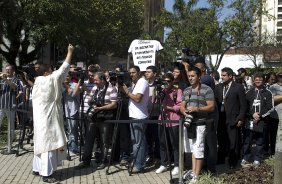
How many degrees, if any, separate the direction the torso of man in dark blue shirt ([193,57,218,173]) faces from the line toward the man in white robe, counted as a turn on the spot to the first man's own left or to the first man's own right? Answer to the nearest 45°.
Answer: approximately 45° to the first man's own right

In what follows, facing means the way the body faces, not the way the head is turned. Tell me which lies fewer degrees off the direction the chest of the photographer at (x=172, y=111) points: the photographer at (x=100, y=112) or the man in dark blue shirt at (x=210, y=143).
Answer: the photographer

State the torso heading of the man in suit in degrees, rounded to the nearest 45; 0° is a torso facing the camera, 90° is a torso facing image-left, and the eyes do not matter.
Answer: approximately 45°

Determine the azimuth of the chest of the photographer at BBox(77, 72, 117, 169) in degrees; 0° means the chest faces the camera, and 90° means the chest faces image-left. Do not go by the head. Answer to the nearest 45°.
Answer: approximately 45°

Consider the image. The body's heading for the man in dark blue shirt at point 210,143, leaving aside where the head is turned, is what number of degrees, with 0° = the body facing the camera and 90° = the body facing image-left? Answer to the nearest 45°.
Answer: approximately 45°

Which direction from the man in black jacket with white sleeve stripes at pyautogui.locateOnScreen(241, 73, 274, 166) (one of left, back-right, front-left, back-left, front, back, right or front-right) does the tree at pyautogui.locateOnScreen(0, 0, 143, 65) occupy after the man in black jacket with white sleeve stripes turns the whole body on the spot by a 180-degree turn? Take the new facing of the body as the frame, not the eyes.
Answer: front-left
